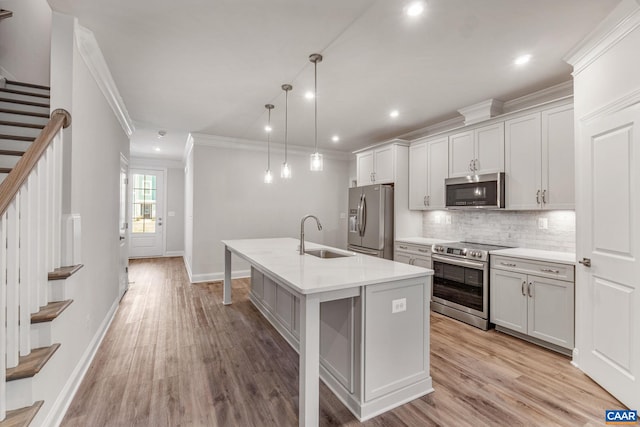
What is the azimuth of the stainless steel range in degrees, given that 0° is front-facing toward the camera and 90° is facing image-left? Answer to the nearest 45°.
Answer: approximately 45°

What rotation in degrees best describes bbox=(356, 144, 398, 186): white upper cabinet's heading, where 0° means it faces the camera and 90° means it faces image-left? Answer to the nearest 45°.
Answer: approximately 45°

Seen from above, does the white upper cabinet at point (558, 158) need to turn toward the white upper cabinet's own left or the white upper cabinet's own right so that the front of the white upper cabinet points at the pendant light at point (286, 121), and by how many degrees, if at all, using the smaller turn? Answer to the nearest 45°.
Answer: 0° — it already faces it
